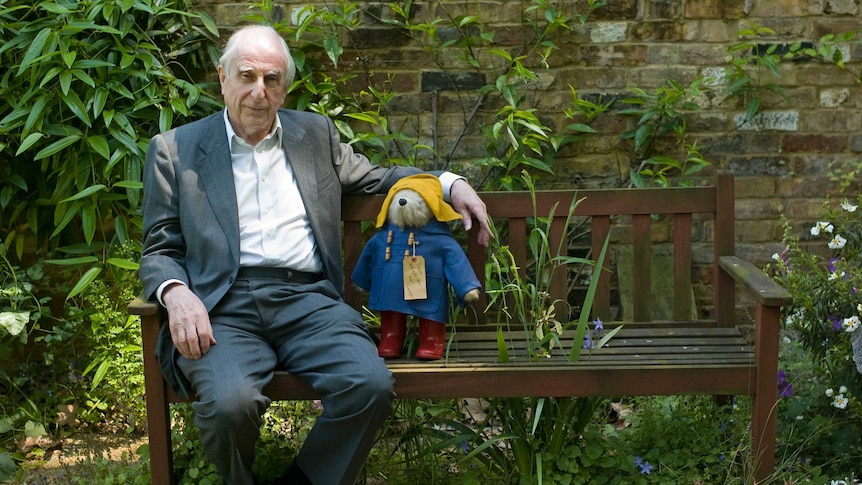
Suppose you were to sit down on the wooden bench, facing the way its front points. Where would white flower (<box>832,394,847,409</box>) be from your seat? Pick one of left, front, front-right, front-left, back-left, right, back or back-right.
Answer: left

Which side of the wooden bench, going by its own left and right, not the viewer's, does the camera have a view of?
front

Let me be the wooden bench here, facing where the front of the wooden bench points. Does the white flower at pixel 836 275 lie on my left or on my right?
on my left

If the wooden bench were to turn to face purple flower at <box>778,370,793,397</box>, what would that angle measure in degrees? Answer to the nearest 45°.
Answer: approximately 135° to its left

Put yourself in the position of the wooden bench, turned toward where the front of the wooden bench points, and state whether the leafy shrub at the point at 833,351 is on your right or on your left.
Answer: on your left
